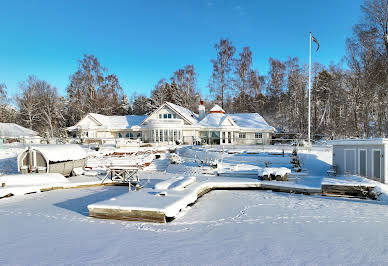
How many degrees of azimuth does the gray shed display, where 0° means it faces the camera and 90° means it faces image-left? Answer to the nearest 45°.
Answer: approximately 45°

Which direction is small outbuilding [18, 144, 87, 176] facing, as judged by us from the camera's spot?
facing the viewer and to the left of the viewer

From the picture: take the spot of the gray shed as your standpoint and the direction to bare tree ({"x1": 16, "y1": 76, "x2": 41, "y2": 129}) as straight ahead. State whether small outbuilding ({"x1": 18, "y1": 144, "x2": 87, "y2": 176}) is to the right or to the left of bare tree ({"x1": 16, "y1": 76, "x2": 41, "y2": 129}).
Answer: left

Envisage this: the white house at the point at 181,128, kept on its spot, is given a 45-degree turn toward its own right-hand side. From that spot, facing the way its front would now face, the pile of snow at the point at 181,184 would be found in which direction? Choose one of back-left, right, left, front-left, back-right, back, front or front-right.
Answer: front-left

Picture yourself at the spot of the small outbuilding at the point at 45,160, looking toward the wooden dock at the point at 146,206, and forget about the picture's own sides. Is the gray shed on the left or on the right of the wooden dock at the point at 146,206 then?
left

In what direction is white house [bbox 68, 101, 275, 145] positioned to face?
toward the camera

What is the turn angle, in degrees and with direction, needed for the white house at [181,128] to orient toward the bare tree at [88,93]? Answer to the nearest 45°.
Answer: approximately 135° to its right

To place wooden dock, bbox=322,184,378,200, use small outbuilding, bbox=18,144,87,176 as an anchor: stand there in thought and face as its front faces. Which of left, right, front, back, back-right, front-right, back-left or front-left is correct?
left

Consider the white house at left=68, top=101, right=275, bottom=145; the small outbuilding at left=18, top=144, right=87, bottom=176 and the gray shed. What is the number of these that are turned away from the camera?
0

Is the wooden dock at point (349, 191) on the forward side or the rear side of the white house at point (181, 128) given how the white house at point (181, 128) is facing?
on the forward side

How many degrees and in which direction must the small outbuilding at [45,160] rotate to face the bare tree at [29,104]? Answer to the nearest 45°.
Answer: approximately 135° to its right

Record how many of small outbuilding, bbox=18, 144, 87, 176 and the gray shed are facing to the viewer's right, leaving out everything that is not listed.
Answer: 0

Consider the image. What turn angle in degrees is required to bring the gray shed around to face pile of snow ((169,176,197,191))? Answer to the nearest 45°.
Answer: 0° — it already faces it

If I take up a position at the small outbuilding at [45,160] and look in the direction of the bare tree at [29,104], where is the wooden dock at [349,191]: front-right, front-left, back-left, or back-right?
back-right

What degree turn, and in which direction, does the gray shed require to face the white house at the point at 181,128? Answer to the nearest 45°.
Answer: approximately 90° to its right
